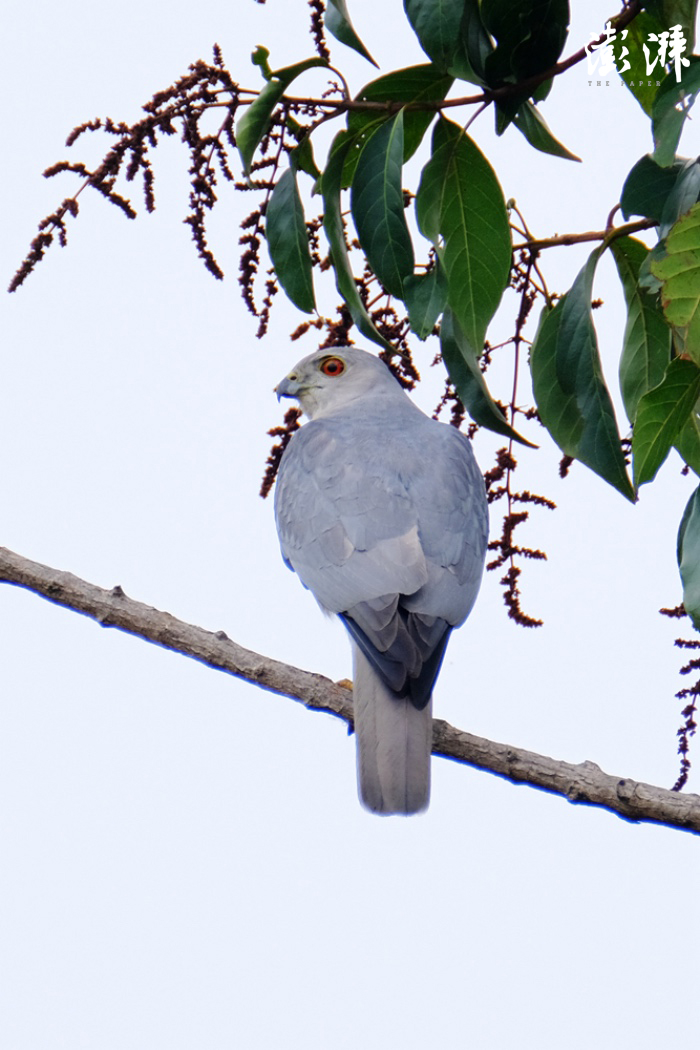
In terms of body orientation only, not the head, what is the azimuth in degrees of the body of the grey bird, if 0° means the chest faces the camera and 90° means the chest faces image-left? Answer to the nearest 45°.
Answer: approximately 180°
